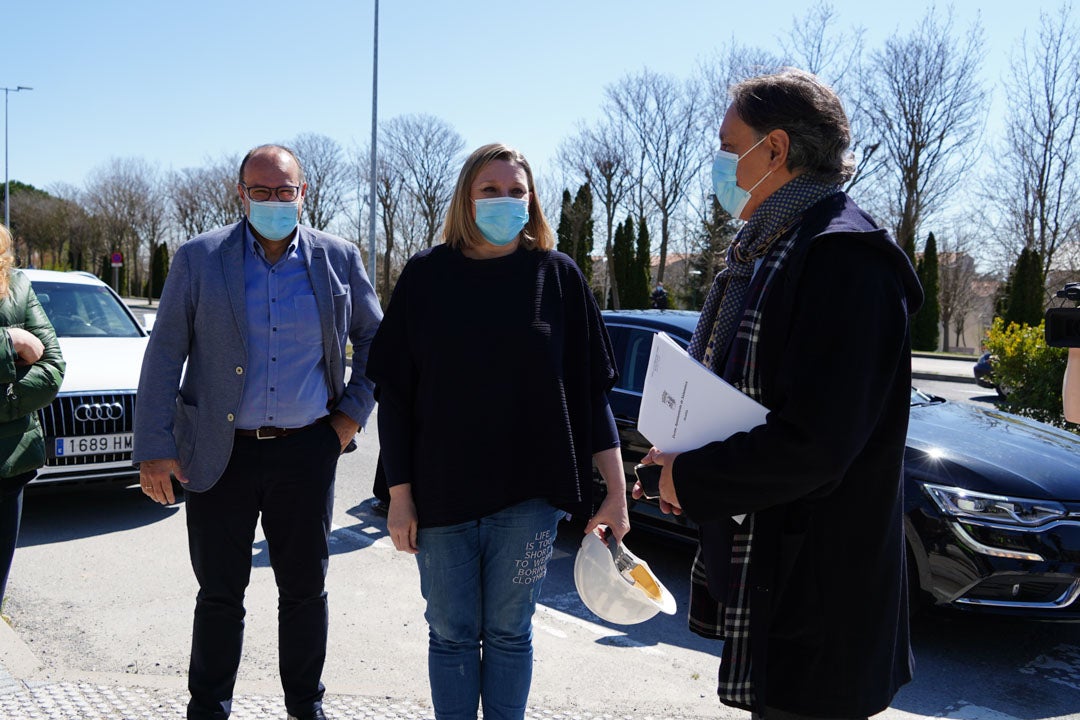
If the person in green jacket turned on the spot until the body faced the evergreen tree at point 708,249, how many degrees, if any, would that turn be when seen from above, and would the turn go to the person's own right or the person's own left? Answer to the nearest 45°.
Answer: approximately 135° to the person's own left

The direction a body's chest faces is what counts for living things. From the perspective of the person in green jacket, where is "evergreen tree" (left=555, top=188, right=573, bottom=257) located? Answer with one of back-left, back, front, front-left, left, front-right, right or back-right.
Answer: back-left

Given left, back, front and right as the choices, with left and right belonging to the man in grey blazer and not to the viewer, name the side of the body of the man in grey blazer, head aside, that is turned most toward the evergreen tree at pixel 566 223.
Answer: back

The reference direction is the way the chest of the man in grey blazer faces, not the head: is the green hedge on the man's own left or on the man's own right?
on the man's own left

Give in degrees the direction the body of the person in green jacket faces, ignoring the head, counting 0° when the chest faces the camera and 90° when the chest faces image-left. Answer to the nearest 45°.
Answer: approximately 0°

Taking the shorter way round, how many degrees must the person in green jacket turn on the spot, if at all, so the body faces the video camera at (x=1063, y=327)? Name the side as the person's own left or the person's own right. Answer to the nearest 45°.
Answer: approximately 45° to the person's own left

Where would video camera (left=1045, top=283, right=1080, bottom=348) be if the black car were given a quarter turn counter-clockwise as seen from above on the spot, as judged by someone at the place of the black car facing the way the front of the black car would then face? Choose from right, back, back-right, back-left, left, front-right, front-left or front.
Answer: back-right

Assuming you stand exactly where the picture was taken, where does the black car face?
facing the viewer and to the right of the viewer

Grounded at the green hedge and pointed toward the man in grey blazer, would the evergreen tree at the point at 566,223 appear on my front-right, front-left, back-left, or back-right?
back-right

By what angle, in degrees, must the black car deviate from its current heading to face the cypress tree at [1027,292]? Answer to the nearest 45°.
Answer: approximately 135° to its left

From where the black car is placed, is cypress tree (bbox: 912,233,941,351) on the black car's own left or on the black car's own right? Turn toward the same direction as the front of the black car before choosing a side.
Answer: on the black car's own left

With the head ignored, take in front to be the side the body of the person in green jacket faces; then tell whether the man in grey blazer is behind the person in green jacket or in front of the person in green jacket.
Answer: in front
